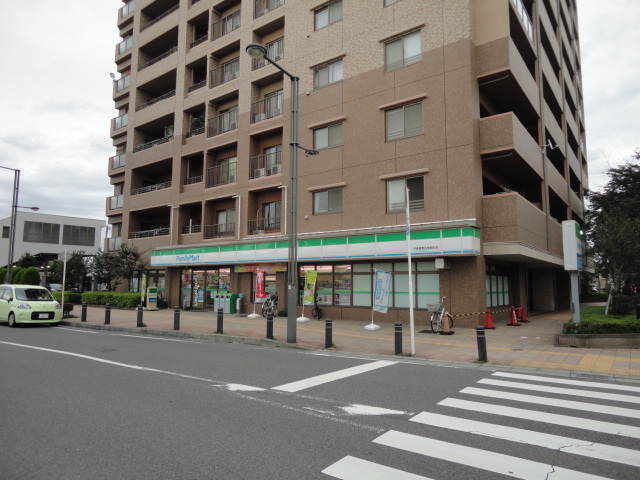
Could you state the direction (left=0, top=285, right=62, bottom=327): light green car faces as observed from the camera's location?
facing the viewer and to the right of the viewer

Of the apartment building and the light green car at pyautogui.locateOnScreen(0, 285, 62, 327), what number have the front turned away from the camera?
0

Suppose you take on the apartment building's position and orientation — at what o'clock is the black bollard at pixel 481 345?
The black bollard is roughly at 10 o'clock from the apartment building.

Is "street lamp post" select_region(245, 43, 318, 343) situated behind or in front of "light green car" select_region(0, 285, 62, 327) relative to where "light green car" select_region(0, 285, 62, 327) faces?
in front

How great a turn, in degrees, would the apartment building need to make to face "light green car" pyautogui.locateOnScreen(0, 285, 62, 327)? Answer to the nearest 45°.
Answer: approximately 45° to its right

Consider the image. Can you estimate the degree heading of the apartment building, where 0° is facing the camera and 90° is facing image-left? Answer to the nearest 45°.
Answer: approximately 45°

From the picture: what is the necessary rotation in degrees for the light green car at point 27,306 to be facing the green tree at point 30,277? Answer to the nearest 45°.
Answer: approximately 135° to its left

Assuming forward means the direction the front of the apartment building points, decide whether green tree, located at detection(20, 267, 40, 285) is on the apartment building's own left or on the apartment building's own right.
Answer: on the apartment building's own right

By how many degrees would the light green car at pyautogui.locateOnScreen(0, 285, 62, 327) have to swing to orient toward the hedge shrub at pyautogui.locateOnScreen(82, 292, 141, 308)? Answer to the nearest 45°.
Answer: approximately 90° to its left
